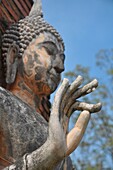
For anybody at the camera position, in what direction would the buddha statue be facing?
facing the viewer and to the right of the viewer
